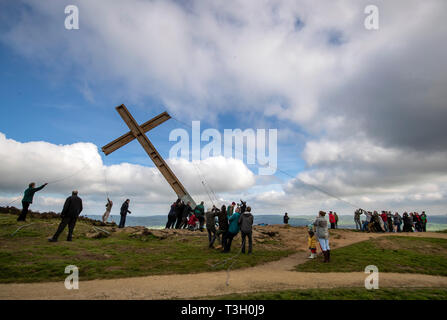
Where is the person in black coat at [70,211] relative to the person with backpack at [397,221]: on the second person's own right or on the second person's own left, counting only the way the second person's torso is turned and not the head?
on the second person's own left

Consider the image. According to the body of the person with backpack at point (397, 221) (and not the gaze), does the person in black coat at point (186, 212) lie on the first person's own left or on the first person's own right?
on the first person's own left

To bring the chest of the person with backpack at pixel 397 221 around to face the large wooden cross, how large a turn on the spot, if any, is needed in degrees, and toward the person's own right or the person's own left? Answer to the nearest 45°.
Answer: approximately 45° to the person's own left

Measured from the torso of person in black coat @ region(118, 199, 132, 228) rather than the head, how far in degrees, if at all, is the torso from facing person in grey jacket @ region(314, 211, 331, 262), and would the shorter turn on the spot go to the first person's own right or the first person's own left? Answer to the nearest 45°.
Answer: approximately 45° to the first person's own right

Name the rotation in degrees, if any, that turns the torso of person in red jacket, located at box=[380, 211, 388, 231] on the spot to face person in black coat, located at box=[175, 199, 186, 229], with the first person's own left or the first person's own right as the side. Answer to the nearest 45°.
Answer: approximately 45° to the first person's own left

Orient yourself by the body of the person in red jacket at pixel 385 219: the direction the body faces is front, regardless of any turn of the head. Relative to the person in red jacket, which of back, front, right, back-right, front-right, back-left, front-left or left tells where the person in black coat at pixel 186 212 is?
front-left

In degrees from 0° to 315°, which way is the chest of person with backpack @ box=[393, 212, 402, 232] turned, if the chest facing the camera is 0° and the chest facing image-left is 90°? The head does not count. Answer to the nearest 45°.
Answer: approximately 90°

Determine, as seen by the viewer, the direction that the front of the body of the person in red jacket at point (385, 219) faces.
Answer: to the viewer's left

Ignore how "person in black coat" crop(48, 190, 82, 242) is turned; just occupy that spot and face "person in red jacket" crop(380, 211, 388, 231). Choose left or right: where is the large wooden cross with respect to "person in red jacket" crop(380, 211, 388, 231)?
left

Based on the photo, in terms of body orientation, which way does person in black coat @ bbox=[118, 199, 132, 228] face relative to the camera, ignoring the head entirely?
to the viewer's right

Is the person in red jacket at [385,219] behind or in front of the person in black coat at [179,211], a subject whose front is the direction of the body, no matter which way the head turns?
in front
